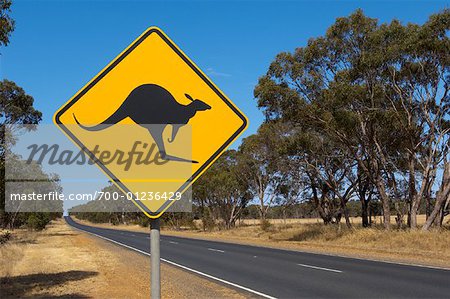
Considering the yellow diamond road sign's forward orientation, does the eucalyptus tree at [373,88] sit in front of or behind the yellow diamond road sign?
behind

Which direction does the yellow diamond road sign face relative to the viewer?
toward the camera
